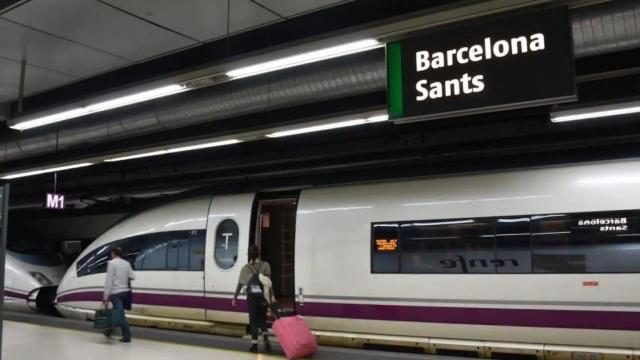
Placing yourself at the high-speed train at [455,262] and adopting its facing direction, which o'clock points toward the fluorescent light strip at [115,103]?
The fluorescent light strip is roughly at 10 o'clock from the high-speed train.

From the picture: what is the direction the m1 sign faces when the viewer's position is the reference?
facing the viewer

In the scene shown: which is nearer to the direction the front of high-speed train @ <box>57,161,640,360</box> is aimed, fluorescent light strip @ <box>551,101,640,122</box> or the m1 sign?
the m1 sign

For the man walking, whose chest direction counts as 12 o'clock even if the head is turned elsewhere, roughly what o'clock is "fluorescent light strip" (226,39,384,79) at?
The fluorescent light strip is roughly at 7 o'clock from the man walking.

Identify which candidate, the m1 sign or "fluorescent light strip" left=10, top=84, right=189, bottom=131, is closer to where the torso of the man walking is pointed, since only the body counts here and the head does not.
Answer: the m1 sign

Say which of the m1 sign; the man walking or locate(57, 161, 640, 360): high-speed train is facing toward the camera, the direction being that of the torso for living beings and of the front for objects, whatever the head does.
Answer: the m1 sign

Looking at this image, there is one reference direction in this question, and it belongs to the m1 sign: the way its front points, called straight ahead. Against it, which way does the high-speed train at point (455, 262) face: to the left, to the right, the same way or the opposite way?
the opposite way

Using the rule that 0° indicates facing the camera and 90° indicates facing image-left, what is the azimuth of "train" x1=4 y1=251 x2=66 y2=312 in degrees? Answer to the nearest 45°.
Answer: approximately 315°

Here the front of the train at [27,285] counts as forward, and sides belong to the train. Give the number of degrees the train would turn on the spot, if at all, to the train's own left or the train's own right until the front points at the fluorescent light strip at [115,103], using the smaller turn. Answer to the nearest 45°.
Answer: approximately 45° to the train's own right

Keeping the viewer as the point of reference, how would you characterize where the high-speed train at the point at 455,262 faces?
facing away from the viewer and to the left of the viewer

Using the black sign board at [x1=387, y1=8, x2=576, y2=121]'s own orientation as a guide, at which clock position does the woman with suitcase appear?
The woman with suitcase is roughly at 3 o'clock from the black sign board.
